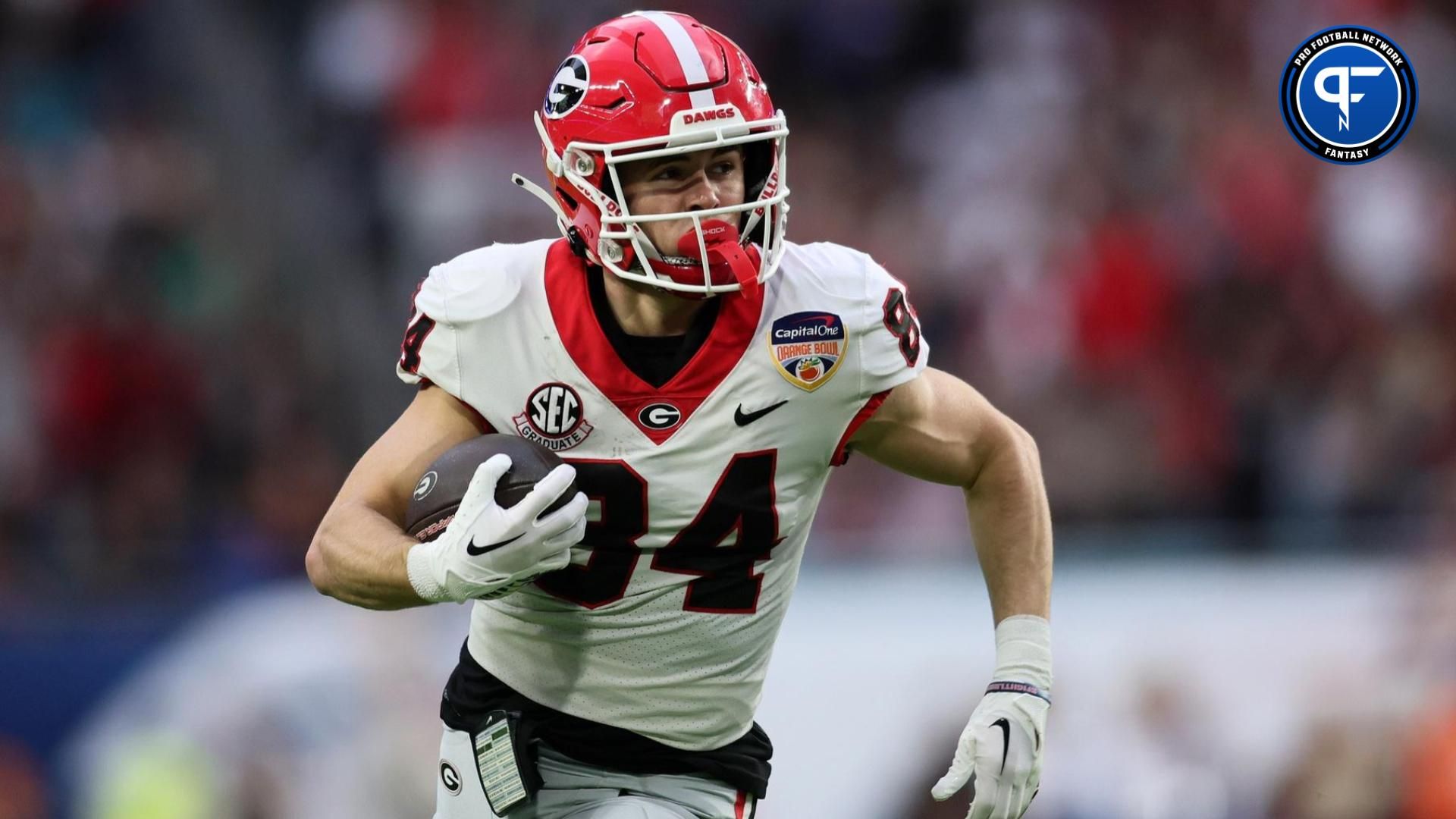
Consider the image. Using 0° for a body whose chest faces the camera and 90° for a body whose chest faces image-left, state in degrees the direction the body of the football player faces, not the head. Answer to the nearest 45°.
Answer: approximately 0°
